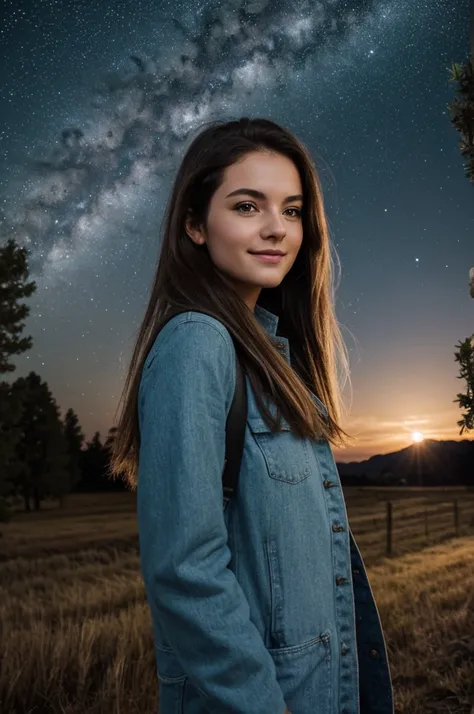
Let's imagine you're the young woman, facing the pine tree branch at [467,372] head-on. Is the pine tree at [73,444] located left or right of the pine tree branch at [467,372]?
left

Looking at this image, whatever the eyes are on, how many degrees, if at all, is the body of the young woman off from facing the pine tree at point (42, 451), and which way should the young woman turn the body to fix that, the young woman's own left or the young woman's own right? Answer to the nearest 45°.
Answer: approximately 135° to the young woman's own left

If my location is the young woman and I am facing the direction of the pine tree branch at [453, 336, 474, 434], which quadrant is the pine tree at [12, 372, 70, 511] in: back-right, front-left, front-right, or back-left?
front-left

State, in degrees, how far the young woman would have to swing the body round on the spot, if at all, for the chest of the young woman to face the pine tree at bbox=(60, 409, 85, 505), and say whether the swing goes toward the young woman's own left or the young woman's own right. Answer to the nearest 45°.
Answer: approximately 135° to the young woman's own left

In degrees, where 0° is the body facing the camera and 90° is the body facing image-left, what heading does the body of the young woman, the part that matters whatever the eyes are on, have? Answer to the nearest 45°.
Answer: approximately 315°

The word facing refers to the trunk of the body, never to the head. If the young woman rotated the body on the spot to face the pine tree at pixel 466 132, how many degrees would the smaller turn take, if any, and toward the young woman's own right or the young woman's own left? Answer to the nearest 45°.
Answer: approximately 90° to the young woman's own left

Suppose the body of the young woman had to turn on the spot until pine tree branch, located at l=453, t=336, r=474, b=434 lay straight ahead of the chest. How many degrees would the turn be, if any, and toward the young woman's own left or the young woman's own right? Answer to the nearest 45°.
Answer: approximately 90° to the young woman's own left
